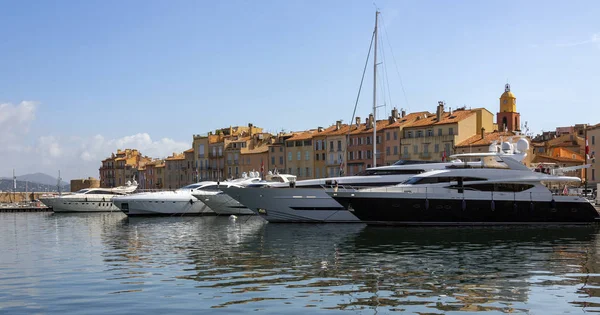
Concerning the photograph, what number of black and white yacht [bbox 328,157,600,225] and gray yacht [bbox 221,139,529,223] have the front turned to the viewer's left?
2

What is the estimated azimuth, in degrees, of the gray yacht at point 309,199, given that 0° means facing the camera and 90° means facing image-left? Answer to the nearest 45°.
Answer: approximately 90°

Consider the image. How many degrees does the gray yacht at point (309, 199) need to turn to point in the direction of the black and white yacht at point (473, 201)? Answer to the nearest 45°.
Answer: approximately 180°

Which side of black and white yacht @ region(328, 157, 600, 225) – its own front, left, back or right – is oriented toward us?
left

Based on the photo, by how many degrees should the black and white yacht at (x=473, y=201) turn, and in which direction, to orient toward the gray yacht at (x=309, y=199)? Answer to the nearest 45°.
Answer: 0° — it already faces it
